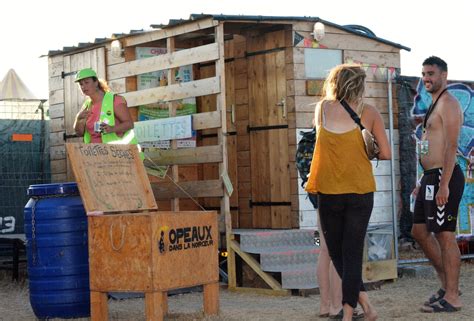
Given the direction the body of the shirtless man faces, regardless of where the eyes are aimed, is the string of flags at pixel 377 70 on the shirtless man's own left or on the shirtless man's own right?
on the shirtless man's own right

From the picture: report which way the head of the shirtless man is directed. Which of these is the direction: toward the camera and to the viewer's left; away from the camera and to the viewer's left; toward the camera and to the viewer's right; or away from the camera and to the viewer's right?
toward the camera and to the viewer's left

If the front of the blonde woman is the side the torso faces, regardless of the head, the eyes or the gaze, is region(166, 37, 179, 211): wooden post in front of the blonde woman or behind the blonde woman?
in front

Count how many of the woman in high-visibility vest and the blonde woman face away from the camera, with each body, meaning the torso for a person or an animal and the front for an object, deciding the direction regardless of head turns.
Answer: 1

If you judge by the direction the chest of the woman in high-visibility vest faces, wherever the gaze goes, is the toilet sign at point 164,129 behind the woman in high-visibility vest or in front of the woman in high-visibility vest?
behind

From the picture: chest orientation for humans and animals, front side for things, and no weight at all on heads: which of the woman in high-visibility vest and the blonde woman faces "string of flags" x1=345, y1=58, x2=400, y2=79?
the blonde woman

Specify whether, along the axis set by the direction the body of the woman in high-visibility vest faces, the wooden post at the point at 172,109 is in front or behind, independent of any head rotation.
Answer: behind

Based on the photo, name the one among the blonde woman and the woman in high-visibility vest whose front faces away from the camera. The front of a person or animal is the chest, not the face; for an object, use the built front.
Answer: the blonde woman

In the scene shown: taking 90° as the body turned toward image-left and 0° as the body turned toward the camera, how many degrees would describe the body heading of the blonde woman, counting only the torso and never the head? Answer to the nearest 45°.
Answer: approximately 180°
